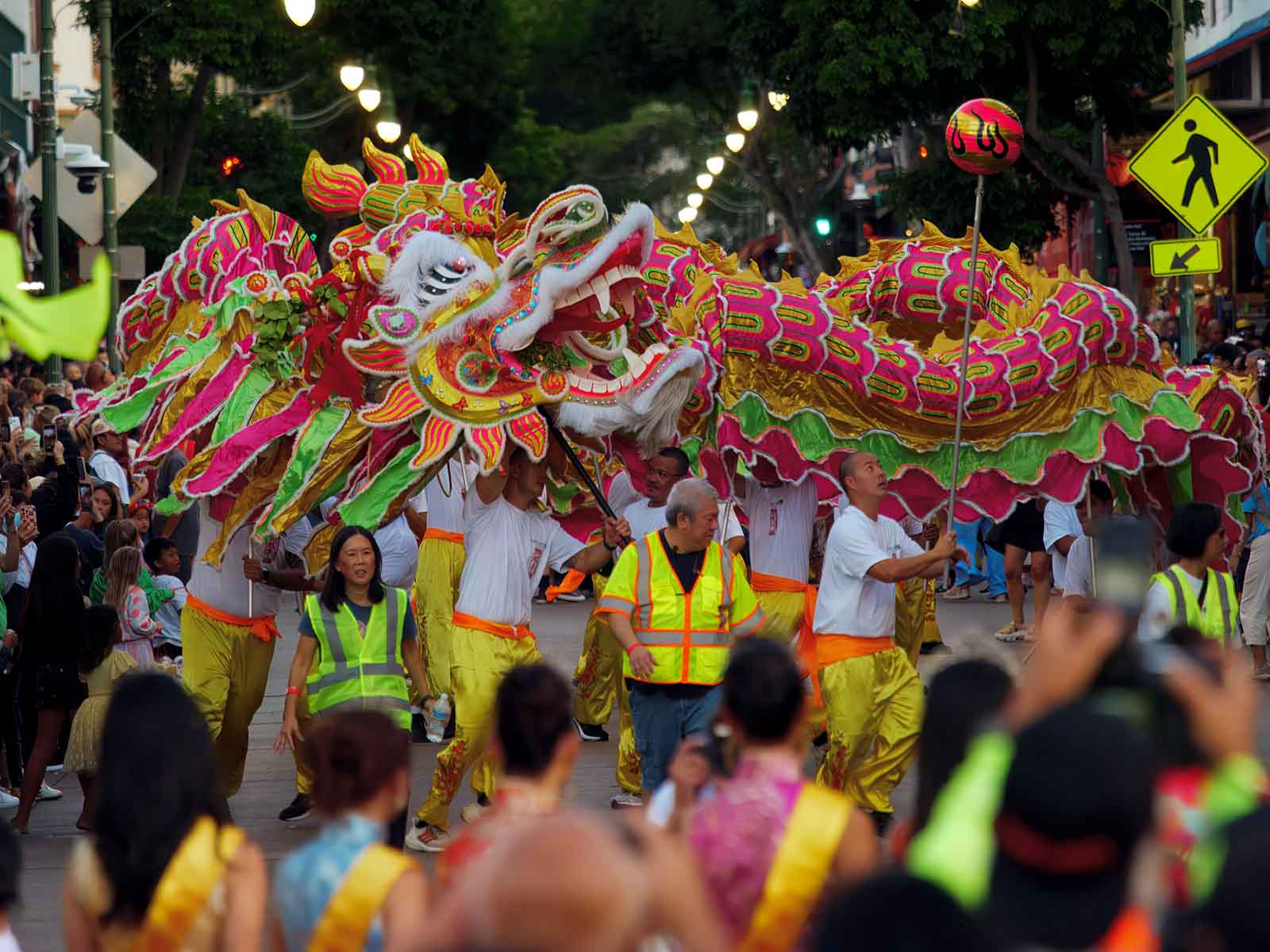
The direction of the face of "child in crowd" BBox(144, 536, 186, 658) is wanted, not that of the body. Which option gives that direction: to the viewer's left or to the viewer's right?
to the viewer's right

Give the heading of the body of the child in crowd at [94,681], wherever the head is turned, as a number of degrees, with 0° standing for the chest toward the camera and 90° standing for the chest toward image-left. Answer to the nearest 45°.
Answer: approximately 225°

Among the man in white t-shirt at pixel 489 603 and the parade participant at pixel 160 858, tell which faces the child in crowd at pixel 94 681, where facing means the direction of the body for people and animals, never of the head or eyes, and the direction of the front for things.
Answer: the parade participant

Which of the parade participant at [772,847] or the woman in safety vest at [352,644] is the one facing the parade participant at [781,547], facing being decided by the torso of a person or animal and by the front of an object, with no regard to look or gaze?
the parade participant at [772,847]

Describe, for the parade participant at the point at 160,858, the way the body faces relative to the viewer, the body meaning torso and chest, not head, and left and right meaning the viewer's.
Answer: facing away from the viewer

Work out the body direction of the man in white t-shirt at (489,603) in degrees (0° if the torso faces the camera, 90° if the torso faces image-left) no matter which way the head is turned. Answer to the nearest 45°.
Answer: approximately 315°

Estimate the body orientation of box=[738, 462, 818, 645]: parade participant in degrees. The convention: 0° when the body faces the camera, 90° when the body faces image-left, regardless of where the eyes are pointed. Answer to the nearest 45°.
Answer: approximately 0°

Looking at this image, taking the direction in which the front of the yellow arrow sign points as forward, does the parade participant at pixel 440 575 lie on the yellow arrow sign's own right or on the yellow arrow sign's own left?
on the yellow arrow sign's own right

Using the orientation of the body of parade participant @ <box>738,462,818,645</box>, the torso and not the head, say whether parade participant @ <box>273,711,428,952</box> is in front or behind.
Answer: in front

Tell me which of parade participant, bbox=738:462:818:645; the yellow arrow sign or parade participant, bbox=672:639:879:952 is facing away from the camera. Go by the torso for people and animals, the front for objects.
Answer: parade participant, bbox=672:639:879:952

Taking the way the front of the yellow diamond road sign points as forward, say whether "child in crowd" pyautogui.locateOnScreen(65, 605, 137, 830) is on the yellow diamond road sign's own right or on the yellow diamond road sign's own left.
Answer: on the yellow diamond road sign's own right

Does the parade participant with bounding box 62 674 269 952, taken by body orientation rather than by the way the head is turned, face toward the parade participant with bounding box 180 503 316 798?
yes

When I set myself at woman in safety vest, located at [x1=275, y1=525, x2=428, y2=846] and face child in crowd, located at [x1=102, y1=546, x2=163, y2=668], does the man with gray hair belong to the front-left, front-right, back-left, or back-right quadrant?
back-right

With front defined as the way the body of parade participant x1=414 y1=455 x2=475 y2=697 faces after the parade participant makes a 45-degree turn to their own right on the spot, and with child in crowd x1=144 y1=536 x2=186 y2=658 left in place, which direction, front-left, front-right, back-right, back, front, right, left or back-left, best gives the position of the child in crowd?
right

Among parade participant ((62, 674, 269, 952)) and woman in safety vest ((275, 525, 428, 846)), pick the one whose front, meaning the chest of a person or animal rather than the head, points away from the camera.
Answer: the parade participant
